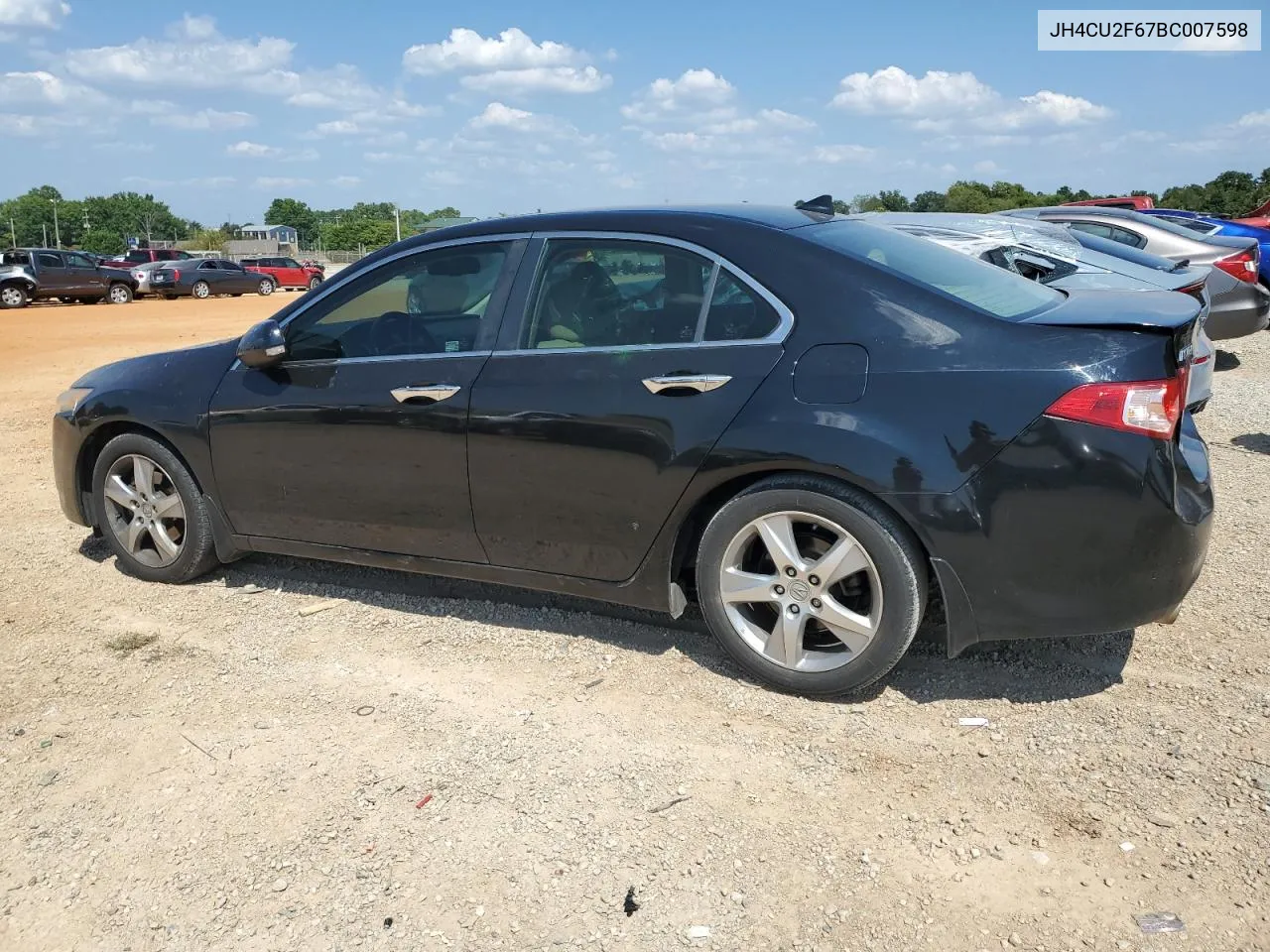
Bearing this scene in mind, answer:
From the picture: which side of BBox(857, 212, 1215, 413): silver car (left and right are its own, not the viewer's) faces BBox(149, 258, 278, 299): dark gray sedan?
front

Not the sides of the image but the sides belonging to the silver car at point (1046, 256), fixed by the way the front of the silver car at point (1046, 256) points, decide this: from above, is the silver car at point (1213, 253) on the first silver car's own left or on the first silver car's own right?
on the first silver car's own right

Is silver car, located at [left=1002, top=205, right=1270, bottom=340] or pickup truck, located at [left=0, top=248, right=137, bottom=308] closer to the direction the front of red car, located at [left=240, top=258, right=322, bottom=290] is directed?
the silver car

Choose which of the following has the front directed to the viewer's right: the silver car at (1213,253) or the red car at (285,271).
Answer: the red car

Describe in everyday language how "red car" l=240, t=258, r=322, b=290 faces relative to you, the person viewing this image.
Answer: facing to the right of the viewer

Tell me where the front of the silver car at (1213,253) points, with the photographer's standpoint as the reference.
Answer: facing away from the viewer and to the left of the viewer

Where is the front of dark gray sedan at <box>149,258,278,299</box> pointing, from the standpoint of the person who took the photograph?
facing away from the viewer and to the right of the viewer
